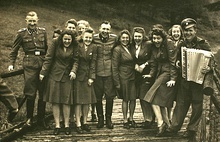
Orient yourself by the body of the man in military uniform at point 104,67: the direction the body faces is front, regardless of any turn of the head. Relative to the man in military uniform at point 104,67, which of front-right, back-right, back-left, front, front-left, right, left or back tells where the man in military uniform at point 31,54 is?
right

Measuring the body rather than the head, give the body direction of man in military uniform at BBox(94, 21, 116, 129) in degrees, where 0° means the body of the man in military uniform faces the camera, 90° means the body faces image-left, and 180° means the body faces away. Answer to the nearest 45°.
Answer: approximately 0°

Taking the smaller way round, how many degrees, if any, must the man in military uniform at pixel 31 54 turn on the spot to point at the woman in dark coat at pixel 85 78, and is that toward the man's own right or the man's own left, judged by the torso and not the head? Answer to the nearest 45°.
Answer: approximately 90° to the man's own left

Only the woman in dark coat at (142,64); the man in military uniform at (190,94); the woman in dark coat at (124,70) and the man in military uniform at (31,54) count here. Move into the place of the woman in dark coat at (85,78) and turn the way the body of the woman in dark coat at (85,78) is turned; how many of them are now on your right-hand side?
1

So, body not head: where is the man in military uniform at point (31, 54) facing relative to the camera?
toward the camera

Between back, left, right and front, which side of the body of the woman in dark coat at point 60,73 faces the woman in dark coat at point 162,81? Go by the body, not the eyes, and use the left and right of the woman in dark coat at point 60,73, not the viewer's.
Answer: left

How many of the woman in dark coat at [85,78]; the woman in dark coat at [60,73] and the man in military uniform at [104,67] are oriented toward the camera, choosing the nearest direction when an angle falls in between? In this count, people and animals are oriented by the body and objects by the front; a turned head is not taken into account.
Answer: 3

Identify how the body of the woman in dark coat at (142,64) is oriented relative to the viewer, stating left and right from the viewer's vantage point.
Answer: facing the viewer and to the left of the viewer

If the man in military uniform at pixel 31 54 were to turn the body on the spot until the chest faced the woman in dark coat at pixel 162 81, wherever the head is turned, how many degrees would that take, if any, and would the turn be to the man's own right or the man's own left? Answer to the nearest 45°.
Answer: approximately 90° to the man's own left

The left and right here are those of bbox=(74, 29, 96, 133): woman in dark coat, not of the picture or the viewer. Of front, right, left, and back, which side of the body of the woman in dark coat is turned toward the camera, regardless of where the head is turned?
front
